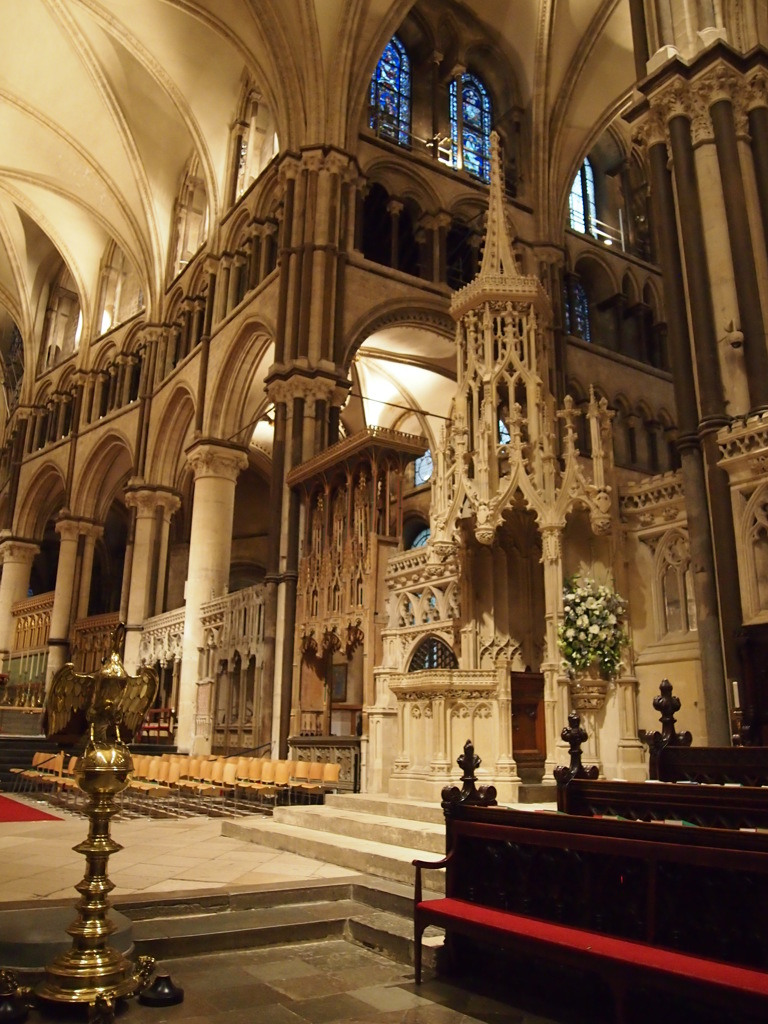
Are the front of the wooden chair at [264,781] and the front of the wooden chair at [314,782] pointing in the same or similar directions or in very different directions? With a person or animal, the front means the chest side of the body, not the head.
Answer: same or similar directions

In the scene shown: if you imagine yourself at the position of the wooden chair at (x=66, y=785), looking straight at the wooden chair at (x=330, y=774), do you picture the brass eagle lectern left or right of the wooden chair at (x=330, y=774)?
right

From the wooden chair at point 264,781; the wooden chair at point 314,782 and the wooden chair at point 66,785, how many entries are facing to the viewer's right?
0

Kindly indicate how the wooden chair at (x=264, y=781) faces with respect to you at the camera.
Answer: facing the viewer and to the left of the viewer

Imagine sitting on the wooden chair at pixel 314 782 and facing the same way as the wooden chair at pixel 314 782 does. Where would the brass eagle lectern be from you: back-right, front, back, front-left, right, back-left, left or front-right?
front-left

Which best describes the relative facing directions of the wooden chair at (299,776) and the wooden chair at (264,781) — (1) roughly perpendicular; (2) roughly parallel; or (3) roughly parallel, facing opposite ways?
roughly parallel

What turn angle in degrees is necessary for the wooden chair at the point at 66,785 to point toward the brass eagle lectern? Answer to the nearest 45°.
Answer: approximately 45° to its left

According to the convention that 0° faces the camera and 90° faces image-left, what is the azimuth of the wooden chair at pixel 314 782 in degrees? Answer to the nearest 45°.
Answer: approximately 45°

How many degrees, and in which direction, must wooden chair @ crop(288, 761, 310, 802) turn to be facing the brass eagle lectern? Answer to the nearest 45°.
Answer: approximately 45° to its left

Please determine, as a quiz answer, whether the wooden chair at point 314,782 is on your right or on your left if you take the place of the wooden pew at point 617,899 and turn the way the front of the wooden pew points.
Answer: on your right

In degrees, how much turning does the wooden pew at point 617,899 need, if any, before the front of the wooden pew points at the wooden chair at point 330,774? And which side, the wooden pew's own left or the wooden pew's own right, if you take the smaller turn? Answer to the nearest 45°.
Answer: approximately 90° to the wooden pew's own right
